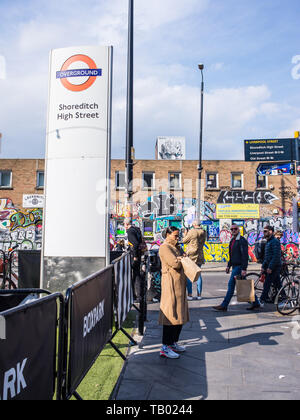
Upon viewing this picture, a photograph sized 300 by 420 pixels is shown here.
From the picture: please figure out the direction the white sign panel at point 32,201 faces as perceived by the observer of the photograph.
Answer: facing the viewer

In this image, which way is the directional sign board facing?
toward the camera
